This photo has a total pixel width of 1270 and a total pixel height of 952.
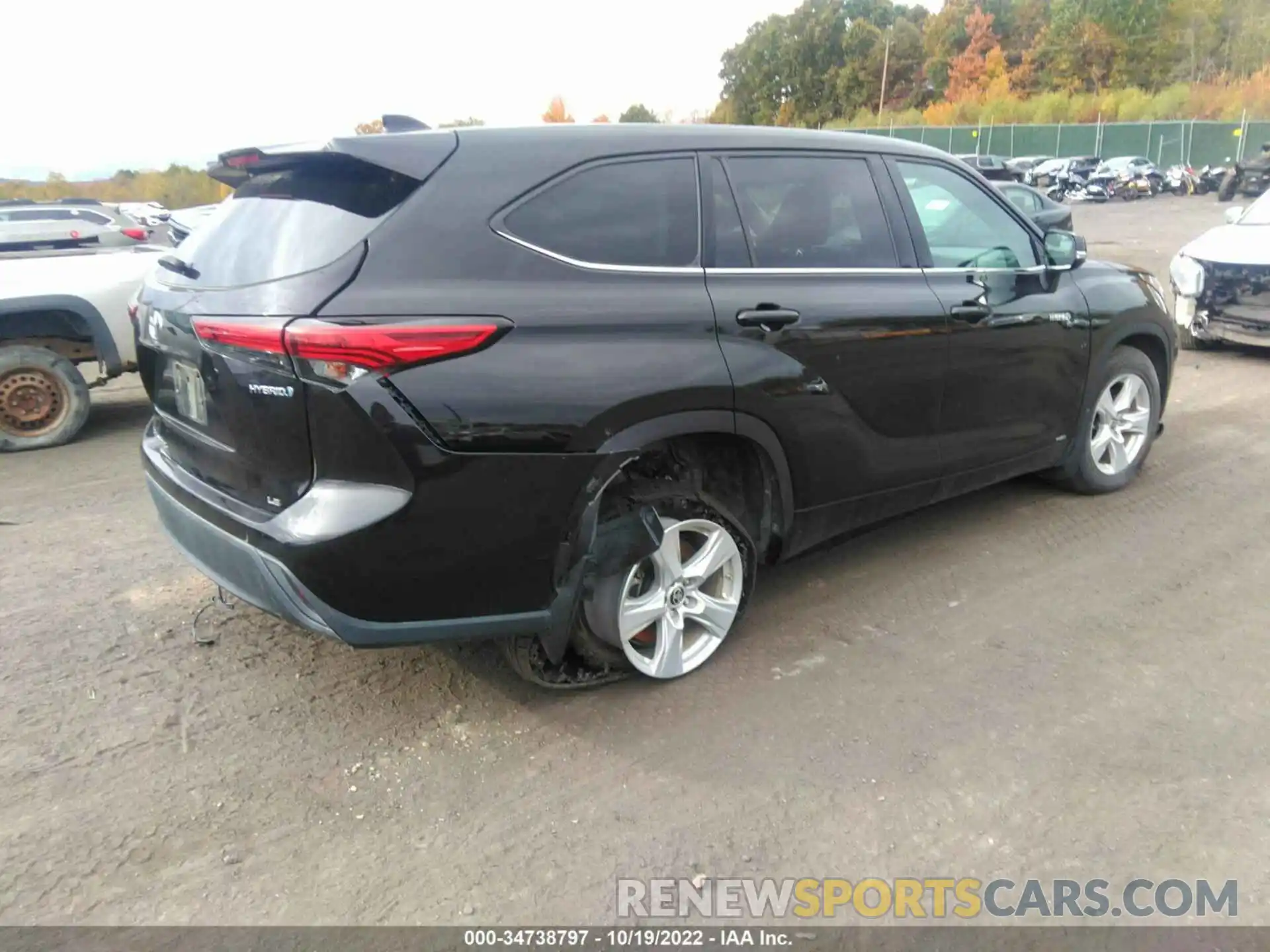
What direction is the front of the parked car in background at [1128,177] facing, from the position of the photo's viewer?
facing the viewer and to the left of the viewer

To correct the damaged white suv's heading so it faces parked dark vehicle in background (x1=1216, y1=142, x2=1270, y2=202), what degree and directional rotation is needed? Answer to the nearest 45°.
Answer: approximately 135° to its right

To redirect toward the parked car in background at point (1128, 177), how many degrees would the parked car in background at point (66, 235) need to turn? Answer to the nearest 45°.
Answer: approximately 135° to its right

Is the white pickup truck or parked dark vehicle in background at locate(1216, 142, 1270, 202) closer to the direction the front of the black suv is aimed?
the parked dark vehicle in background

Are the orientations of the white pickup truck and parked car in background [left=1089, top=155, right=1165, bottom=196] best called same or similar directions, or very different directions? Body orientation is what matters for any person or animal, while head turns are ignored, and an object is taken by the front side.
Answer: very different directions

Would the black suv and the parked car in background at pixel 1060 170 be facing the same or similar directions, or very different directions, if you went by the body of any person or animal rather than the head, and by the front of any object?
very different directions

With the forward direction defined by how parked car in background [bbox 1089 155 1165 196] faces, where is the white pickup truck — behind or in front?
in front

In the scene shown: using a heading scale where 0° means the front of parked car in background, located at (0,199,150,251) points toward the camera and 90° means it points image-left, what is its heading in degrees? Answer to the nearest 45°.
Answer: approximately 90°

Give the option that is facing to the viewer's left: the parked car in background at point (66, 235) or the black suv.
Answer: the parked car in background
